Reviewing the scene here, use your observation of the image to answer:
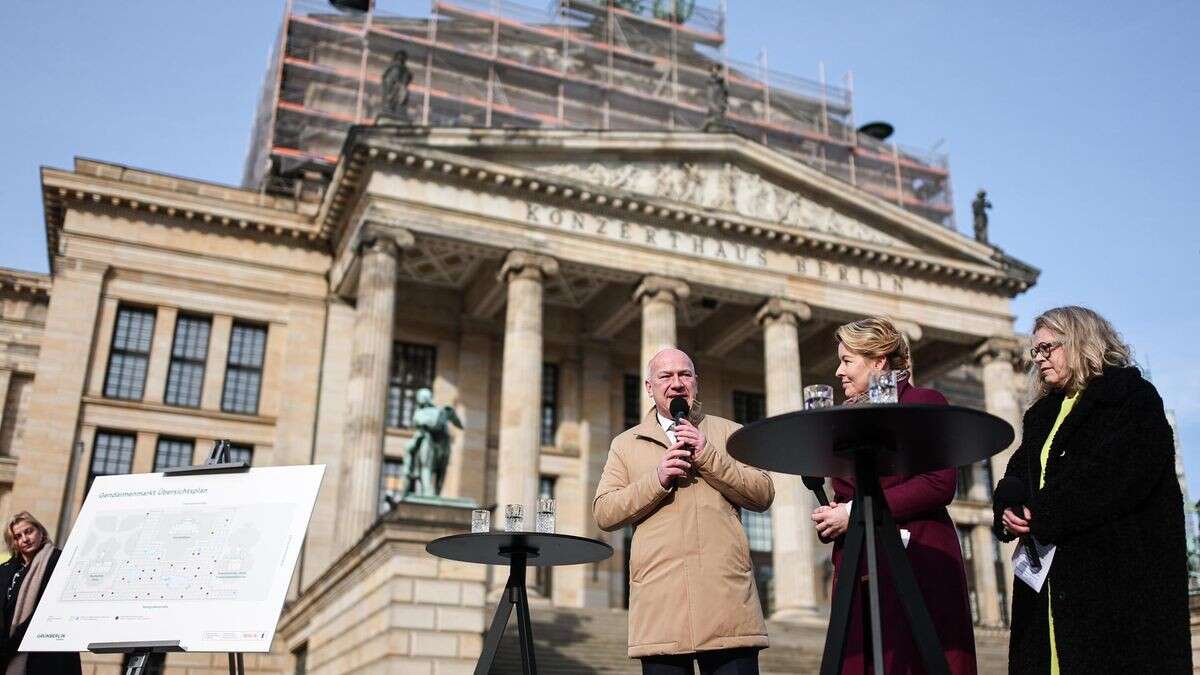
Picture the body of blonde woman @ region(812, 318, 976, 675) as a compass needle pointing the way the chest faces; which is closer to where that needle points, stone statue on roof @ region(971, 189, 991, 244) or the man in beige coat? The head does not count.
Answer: the man in beige coat

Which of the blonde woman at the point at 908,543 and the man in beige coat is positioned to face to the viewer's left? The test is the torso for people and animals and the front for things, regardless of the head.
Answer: the blonde woman

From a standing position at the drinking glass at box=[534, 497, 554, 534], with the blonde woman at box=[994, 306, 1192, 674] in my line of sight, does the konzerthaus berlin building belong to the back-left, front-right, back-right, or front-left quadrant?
back-left

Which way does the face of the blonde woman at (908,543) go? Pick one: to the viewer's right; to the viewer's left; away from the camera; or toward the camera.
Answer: to the viewer's left
